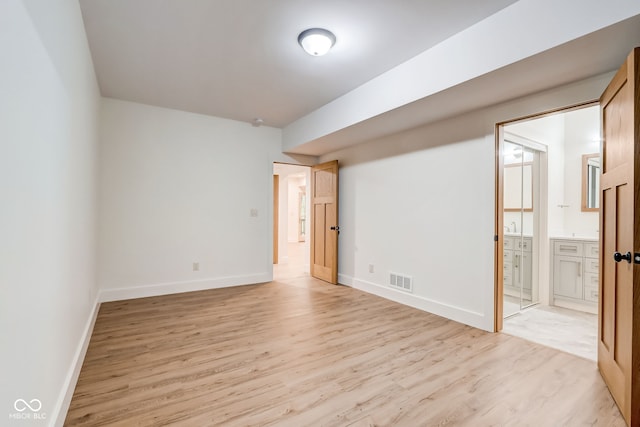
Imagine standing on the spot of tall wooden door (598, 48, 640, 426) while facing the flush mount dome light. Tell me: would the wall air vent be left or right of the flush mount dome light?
right

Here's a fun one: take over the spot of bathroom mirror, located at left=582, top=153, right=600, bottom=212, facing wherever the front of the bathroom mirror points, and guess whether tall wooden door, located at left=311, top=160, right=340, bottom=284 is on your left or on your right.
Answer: on your right

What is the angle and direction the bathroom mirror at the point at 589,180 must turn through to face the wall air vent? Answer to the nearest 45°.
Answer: approximately 45° to its right

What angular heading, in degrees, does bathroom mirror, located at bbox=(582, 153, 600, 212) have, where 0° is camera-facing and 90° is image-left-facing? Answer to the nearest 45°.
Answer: approximately 0°

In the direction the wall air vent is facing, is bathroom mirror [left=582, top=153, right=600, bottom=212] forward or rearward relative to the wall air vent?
rearward

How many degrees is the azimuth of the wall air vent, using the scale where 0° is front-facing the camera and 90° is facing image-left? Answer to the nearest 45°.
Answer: approximately 45°
